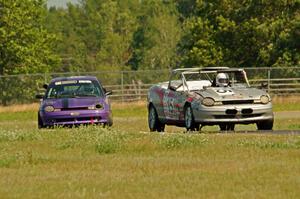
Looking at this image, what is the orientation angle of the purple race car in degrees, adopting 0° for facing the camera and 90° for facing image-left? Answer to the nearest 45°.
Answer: approximately 0°

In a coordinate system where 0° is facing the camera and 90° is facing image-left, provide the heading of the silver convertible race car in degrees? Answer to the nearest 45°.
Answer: approximately 315°

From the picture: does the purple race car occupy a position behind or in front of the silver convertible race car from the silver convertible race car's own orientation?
behind
